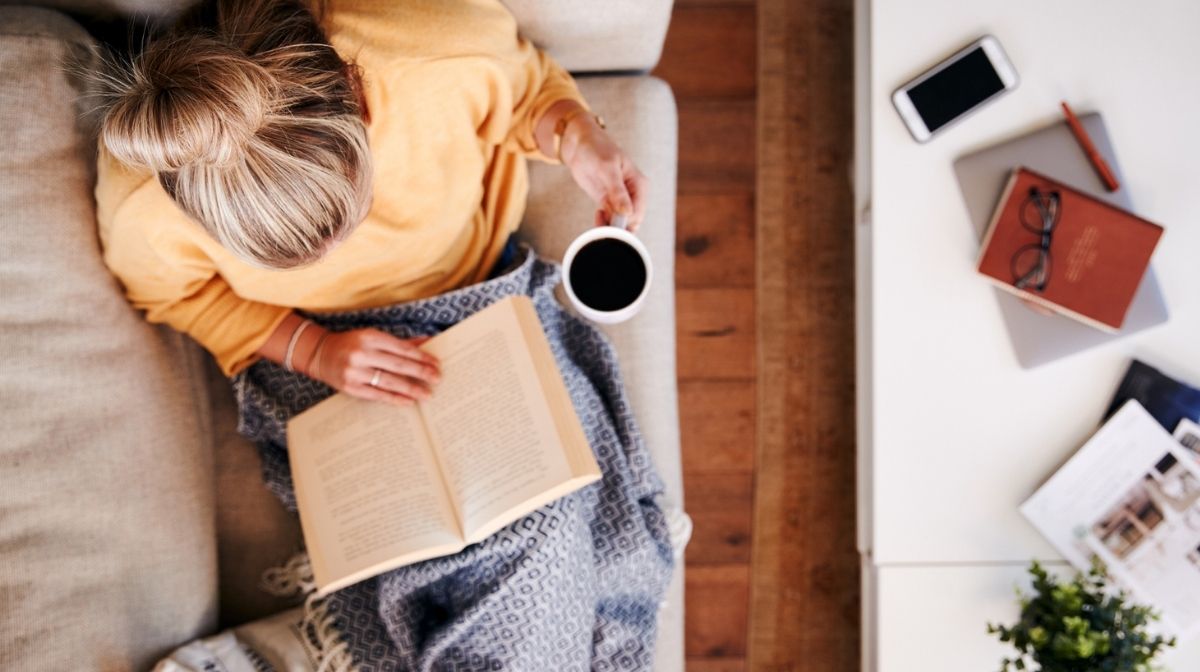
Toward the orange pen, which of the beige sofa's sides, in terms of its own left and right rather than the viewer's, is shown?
front

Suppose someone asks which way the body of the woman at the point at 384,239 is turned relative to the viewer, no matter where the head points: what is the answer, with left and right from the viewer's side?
facing the viewer and to the right of the viewer

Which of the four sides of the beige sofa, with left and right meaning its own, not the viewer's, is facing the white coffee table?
front

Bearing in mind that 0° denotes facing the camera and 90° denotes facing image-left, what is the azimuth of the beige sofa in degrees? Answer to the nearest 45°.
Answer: approximately 270°

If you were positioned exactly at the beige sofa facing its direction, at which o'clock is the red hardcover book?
The red hardcover book is roughly at 12 o'clock from the beige sofa.

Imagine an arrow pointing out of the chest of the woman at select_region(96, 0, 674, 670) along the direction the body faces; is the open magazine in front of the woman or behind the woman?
in front
